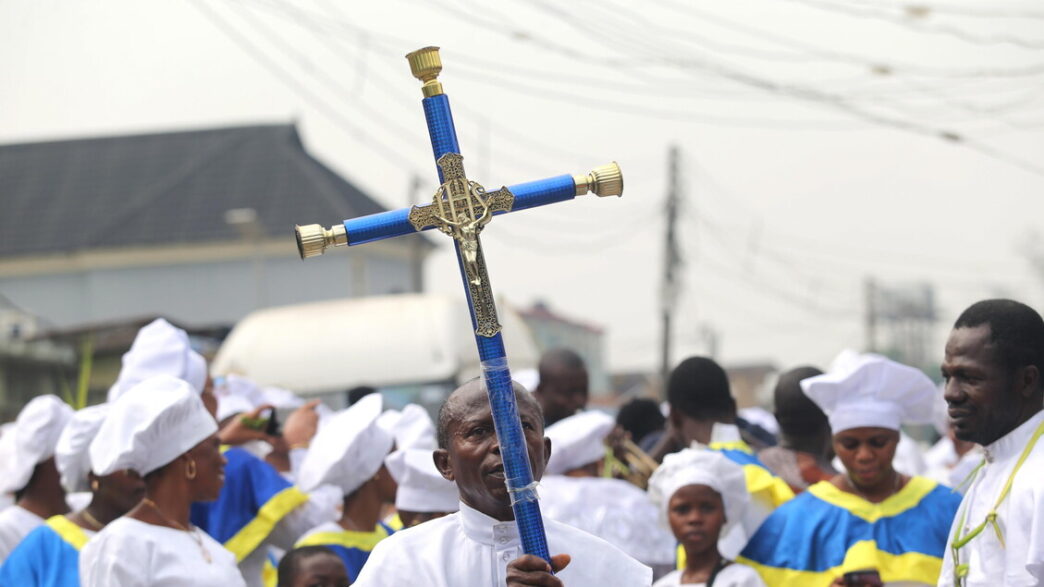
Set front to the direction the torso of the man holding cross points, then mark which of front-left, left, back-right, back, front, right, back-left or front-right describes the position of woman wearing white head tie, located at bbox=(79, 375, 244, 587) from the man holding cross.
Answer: back-right

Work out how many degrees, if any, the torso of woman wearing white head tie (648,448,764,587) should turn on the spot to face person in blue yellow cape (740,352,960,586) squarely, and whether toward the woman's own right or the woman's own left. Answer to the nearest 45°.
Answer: approximately 90° to the woman's own left

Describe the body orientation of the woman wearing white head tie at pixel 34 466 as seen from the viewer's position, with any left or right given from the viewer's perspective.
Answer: facing away from the viewer and to the right of the viewer

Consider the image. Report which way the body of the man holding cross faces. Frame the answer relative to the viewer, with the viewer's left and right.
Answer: facing the viewer

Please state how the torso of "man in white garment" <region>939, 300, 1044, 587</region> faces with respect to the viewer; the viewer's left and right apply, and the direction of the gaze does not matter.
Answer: facing the viewer and to the left of the viewer

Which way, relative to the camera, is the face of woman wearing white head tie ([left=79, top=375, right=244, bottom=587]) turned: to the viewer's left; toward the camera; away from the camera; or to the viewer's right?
to the viewer's right

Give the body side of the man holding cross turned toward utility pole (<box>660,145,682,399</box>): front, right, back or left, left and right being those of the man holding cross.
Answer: back

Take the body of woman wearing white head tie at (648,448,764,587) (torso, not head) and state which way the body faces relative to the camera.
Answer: toward the camera

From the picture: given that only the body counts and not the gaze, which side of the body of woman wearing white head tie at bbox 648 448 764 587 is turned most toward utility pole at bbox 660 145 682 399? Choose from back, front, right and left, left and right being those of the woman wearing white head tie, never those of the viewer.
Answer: back

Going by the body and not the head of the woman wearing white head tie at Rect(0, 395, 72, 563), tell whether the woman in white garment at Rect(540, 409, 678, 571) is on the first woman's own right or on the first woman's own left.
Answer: on the first woman's own right
